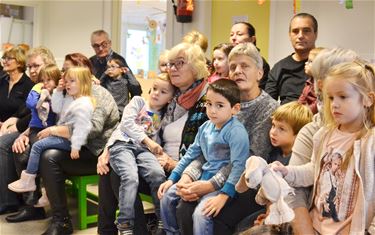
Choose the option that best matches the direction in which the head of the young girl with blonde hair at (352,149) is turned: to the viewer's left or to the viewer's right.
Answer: to the viewer's left

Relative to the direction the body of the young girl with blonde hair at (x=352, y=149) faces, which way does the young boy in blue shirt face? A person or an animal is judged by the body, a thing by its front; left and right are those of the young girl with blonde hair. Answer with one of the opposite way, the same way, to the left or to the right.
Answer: the same way

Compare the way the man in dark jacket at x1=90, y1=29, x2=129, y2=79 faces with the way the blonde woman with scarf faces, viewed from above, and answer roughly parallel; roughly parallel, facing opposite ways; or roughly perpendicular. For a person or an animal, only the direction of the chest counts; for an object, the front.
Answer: roughly parallel

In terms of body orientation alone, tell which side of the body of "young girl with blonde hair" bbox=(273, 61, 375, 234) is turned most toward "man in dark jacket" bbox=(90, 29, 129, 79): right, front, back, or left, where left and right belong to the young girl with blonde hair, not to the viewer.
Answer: right

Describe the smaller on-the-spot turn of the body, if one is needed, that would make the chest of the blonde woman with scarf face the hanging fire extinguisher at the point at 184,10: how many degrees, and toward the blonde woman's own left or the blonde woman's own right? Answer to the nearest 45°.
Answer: approximately 135° to the blonde woman's own right

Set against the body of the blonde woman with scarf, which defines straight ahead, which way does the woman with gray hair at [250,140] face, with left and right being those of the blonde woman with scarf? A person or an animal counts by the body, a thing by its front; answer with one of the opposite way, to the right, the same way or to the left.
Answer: the same way

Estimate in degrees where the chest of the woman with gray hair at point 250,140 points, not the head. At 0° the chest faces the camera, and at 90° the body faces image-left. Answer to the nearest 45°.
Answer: approximately 45°

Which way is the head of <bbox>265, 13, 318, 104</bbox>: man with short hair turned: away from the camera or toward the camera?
toward the camera

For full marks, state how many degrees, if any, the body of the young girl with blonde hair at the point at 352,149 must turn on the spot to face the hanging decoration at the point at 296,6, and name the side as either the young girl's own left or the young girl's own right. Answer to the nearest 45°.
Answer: approximately 135° to the young girl's own right

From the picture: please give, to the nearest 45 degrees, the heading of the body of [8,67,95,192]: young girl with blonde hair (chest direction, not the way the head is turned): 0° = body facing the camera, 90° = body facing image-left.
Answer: approximately 90°

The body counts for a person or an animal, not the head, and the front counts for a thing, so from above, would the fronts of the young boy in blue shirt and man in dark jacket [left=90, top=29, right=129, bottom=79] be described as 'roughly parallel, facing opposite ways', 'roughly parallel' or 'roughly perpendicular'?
roughly parallel

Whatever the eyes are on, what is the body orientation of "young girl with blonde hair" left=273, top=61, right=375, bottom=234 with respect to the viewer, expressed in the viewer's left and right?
facing the viewer and to the left of the viewer

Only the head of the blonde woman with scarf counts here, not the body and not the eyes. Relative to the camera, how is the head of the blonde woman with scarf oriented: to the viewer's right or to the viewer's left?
to the viewer's left

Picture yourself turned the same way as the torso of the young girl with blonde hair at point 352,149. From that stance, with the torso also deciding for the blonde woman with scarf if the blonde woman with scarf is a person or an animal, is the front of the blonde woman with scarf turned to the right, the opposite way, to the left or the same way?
the same way

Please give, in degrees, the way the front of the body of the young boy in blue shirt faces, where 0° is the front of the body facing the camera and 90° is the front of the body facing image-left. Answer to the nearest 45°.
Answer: approximately 45°
